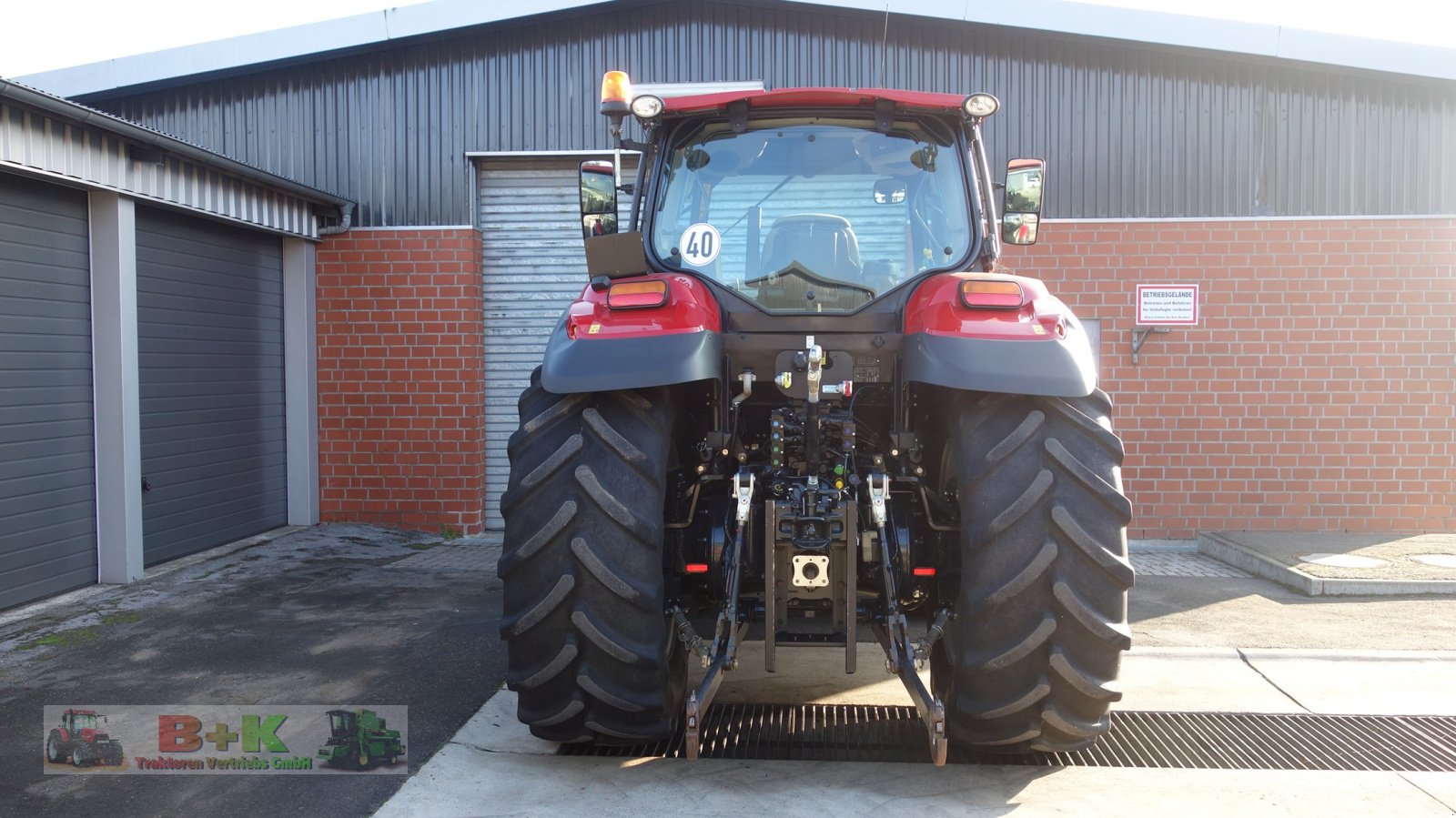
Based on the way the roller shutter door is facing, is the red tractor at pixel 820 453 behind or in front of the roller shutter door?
in front

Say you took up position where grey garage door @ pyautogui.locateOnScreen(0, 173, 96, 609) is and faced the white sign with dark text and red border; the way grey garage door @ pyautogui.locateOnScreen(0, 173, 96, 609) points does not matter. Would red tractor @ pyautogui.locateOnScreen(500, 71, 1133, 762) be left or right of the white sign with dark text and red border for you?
right

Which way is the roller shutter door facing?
toward the camera

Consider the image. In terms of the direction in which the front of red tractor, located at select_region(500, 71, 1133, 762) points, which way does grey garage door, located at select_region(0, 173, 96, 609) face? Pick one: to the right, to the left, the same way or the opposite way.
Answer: to the right

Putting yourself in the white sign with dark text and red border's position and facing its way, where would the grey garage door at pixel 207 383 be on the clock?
The grey garage door is roughly at 2 o'clock from the white sign with dark text and red border.

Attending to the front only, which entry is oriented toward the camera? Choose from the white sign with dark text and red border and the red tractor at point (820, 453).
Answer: the white sign with dark text and red border

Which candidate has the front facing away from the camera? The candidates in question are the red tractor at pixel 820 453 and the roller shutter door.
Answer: the red tractor

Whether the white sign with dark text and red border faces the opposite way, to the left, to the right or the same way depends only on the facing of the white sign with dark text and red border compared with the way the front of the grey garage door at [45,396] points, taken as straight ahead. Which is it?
to the right

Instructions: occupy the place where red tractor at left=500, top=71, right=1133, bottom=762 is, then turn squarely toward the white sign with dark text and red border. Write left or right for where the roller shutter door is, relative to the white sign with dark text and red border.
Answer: left

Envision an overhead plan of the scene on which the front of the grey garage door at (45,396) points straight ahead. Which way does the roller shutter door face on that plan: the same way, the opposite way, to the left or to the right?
to the right

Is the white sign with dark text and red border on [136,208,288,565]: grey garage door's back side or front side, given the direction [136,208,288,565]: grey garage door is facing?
on the front side

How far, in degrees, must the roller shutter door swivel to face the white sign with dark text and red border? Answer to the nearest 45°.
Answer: approximately 90° to its left

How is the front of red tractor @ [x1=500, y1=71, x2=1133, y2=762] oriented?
away from the camera

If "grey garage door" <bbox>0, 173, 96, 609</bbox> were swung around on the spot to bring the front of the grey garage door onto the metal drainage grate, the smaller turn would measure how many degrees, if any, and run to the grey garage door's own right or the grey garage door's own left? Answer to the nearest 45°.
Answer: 0° — it already faces it

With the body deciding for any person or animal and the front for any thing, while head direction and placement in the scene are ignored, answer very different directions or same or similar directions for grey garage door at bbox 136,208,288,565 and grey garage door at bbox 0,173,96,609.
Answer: same or similar directions

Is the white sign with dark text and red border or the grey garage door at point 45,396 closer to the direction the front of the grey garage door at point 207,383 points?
the white sign with dark text and red border

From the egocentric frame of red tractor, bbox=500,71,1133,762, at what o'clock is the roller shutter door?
The roller shutter door is roughly at 11 o'clock from the red tractor.

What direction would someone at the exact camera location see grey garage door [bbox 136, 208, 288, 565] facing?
facing the viewer and to the right of the viewer

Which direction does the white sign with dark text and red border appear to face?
toward the camera
